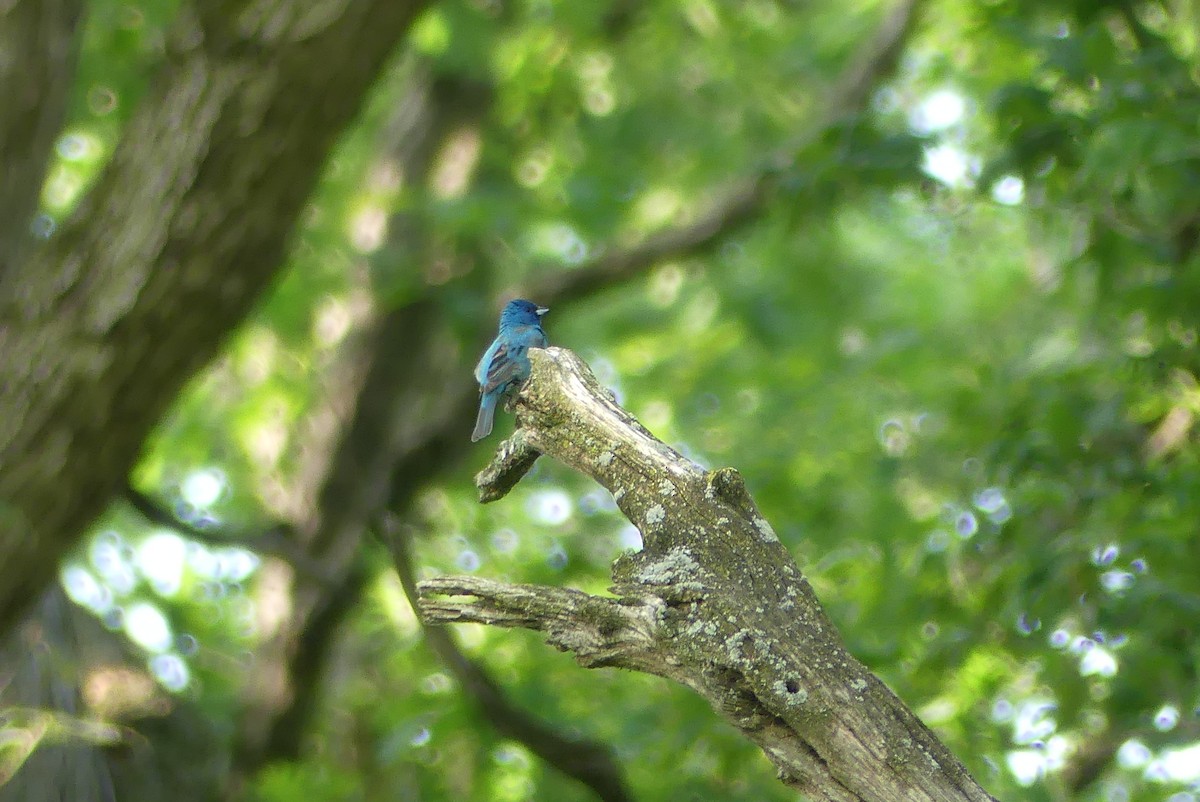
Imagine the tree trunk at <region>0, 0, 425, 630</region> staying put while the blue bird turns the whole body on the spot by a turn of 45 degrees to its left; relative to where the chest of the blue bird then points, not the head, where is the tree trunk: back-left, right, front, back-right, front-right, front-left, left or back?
left
